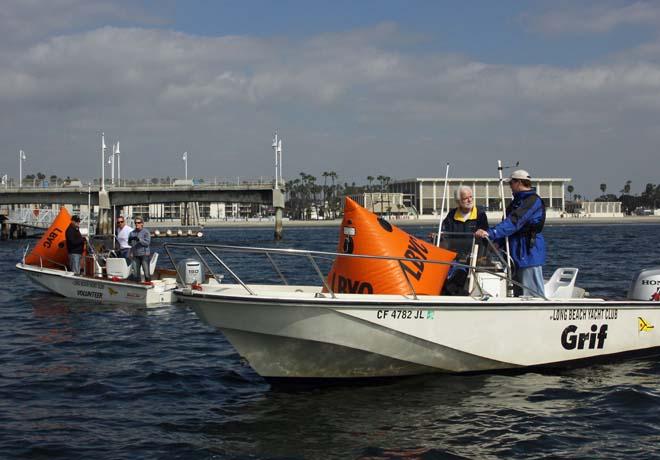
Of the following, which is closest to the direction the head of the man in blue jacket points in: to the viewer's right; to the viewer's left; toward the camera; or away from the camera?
to the viewer's left

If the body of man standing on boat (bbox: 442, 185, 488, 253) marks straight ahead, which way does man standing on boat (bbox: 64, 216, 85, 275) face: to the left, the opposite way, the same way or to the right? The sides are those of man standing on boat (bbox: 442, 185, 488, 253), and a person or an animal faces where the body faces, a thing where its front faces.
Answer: to the left

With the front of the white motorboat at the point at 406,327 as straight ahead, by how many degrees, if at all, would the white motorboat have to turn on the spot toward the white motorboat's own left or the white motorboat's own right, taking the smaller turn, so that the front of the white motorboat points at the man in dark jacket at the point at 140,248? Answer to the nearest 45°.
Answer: approximately 45° to the white motorboat's own right

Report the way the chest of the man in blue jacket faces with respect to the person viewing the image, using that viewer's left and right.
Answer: facing to the left of the viewer

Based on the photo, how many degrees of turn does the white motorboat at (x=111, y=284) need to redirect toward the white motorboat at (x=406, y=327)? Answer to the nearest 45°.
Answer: approximately 135° to its left

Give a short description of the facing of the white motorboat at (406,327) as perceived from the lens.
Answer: facing to the left of the viewer

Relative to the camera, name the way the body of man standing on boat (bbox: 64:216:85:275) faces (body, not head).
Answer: to the viewer's right

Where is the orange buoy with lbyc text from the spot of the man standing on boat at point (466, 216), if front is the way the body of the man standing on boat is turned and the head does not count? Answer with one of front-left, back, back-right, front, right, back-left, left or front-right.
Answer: right

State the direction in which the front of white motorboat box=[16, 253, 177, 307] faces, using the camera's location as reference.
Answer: facing away from the viewer and to the left of the viewer

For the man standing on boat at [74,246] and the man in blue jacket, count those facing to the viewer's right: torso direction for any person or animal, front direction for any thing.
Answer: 1
